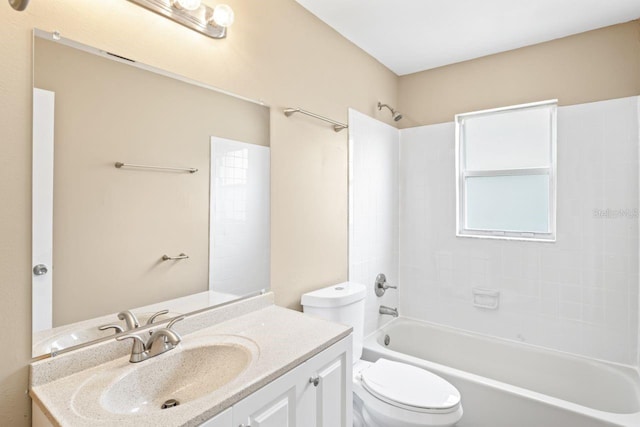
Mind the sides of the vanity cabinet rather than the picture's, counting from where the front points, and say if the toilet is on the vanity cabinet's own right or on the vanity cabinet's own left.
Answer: on the vanity cabinet's own left

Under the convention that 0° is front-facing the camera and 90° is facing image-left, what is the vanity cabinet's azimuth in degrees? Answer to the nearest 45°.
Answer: approximately 315°

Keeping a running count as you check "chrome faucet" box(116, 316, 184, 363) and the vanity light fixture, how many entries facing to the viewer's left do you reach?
0

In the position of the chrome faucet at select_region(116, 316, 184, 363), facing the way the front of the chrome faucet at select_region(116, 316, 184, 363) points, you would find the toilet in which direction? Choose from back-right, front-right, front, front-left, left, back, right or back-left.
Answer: front-left

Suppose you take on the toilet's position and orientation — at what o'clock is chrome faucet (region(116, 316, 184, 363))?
The chrome faucet is roughly at 3 o'clock from the toilet.

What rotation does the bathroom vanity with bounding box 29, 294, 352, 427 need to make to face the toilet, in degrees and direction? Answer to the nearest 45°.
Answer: approximately 90° to its left

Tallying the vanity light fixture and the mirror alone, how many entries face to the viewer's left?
0

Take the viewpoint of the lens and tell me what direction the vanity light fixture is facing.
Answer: facing the viewer and to the right of the viewer

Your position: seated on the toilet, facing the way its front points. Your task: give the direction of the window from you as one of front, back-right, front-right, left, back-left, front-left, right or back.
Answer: left
